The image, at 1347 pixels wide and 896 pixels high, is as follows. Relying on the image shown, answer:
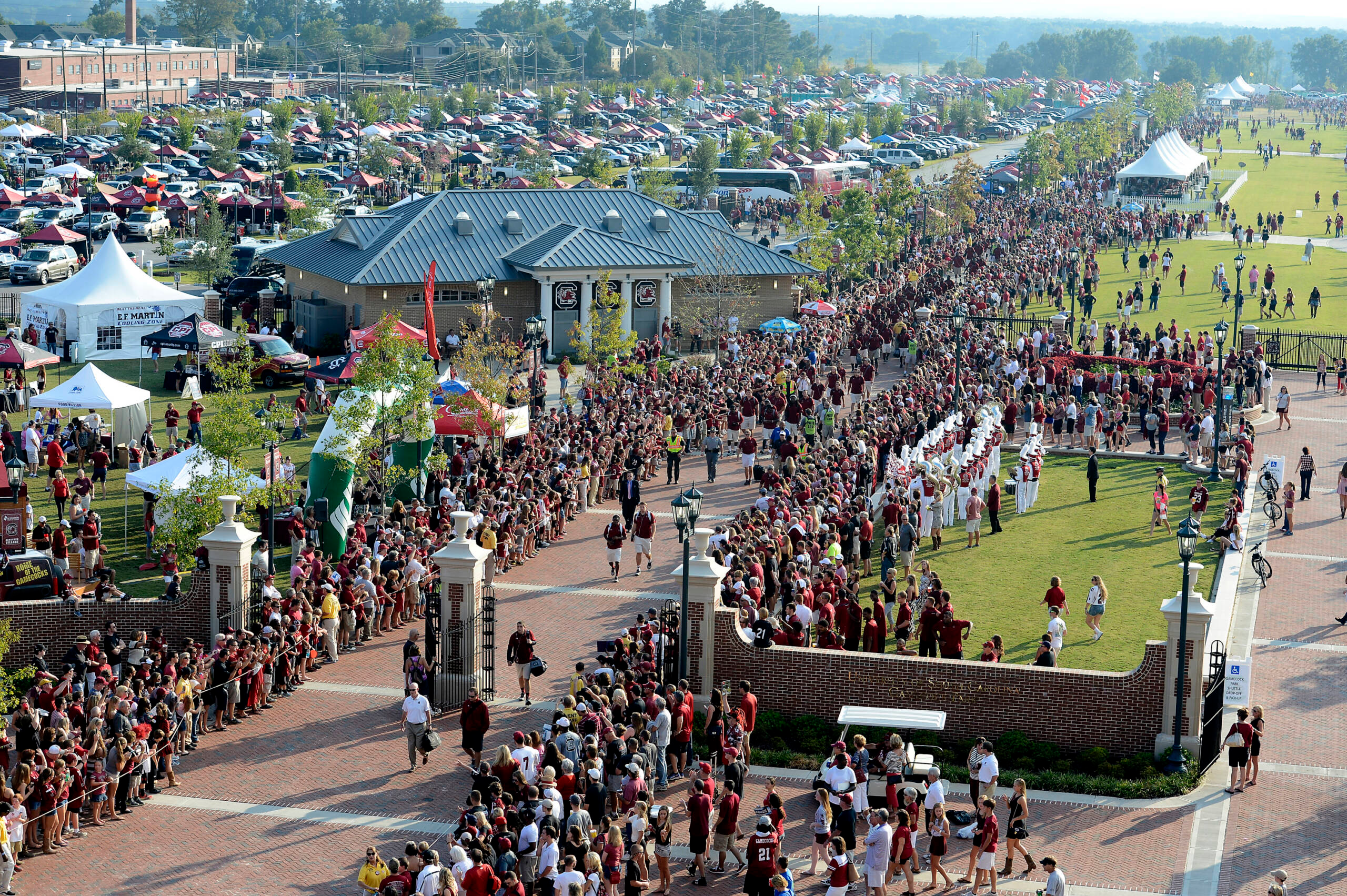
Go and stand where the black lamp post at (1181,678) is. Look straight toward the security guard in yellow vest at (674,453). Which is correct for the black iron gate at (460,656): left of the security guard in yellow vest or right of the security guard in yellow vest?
left

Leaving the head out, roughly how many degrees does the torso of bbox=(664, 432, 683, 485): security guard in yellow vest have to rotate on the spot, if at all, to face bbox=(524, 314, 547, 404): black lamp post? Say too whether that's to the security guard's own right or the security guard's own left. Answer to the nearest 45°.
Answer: approximately 135° to the security guard's own right

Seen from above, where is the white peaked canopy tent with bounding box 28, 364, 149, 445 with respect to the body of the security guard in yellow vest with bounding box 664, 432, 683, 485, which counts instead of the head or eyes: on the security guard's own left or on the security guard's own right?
on the security guard's own right

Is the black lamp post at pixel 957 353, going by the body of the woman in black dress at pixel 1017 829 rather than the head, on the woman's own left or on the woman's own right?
on the woman's own right

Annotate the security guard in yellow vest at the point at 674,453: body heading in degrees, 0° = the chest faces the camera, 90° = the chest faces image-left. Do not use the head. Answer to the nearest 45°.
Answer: approximately 0°
